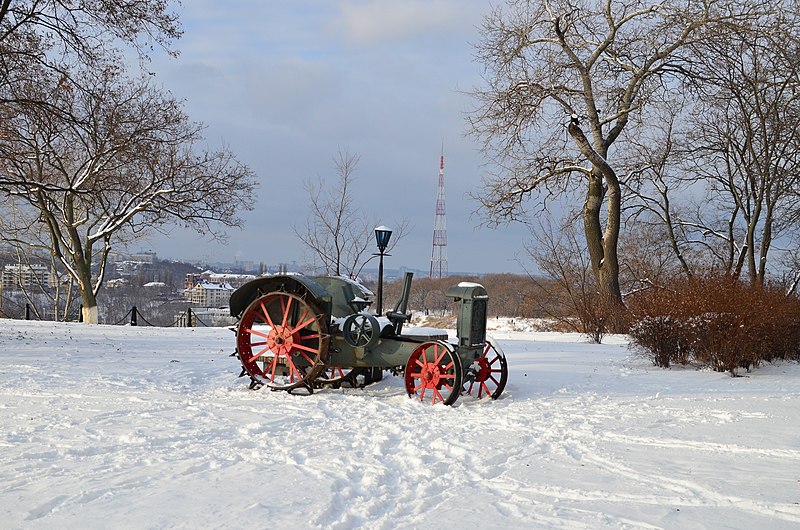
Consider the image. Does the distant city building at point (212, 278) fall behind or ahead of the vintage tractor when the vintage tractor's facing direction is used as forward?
behind

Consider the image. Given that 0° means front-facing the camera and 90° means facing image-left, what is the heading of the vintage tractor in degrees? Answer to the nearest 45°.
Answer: approximately 315°

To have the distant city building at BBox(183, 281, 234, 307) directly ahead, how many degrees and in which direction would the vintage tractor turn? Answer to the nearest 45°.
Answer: approximately 135° to its left

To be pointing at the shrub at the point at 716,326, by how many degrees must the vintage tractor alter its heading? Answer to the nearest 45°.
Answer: approximately 90° to its left
